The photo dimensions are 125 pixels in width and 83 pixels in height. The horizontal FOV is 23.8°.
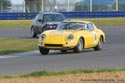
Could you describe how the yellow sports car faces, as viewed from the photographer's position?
facing the viewer and to the left of the viewer
